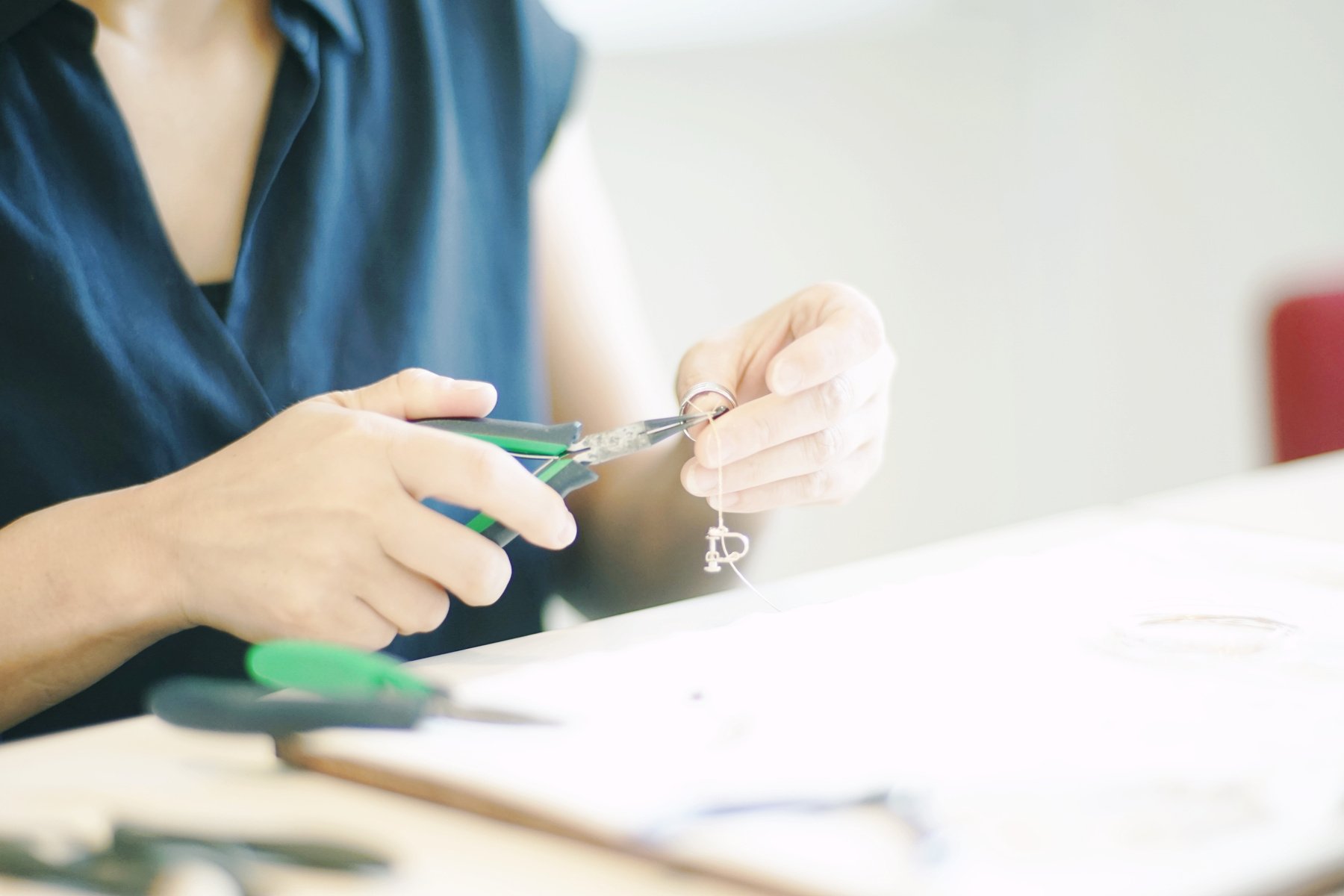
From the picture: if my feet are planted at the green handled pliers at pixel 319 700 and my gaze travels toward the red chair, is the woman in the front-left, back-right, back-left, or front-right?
front-left

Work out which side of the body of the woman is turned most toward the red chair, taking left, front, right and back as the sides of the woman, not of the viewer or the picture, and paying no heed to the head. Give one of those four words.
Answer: left

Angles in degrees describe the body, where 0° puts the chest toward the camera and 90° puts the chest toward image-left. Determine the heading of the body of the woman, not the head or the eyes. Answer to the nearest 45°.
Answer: approximately 315°

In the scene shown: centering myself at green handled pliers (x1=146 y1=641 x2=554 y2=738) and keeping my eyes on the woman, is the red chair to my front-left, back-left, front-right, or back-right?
front-right
